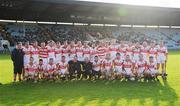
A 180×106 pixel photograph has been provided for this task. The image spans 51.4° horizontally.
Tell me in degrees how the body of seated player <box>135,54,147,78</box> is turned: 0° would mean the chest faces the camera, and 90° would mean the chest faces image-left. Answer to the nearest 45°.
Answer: approximately 0°

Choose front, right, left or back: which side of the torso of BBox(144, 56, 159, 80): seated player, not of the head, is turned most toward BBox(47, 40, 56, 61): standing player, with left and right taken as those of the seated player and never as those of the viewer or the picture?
right

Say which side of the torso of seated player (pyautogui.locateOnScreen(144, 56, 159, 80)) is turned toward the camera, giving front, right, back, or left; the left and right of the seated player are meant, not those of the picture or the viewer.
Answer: front

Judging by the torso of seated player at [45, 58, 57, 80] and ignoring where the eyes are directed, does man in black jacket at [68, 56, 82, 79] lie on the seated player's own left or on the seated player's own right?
on the seated player's own left

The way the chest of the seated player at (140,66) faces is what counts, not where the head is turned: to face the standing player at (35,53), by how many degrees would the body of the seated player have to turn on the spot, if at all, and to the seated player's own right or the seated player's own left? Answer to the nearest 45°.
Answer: approximately 90° to the seated player's own right

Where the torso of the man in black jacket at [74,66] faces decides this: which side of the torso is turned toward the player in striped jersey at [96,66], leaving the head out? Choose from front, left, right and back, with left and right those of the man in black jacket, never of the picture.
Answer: left

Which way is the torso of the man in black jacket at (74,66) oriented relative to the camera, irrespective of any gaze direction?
toward the camera

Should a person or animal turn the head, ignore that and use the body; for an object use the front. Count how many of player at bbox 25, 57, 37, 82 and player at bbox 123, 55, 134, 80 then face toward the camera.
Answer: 2

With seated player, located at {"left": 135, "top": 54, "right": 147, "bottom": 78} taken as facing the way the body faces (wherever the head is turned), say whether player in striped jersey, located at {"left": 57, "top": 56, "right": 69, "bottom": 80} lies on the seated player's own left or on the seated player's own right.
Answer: on the seated player's own right

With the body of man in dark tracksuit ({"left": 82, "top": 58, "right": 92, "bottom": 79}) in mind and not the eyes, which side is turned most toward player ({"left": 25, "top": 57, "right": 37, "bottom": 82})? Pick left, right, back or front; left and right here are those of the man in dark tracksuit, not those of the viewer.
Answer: right

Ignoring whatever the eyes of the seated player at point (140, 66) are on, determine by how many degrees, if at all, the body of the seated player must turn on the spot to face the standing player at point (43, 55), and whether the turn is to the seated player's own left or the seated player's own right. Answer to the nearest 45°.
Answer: approximately 90° to the seated player's own right
